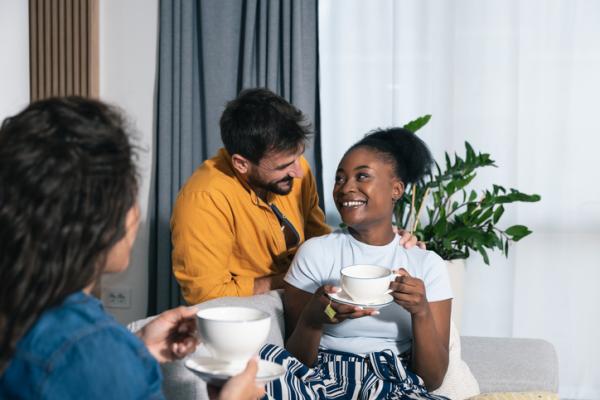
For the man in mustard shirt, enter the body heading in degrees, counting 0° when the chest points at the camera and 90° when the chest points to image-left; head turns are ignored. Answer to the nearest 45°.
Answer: approximately 315°

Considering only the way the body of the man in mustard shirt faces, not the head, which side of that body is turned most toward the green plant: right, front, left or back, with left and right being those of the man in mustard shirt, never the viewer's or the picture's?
left

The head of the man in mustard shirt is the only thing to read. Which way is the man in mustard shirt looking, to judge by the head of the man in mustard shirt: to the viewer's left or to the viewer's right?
to the viewer's right

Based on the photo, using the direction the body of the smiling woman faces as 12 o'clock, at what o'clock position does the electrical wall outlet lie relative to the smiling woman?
The electrical wall outlet is roughly at 5 o'clock from the smiling woman.

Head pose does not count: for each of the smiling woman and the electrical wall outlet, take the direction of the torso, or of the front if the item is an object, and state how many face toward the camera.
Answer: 2

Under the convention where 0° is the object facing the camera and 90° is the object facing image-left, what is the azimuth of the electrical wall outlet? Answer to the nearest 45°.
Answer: approximately 0°

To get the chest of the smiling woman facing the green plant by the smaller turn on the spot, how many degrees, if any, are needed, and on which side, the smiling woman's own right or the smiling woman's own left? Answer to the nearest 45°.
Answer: approximately 180°

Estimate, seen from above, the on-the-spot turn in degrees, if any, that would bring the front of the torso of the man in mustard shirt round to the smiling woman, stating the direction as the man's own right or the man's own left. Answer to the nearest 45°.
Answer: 0° — they already face them
